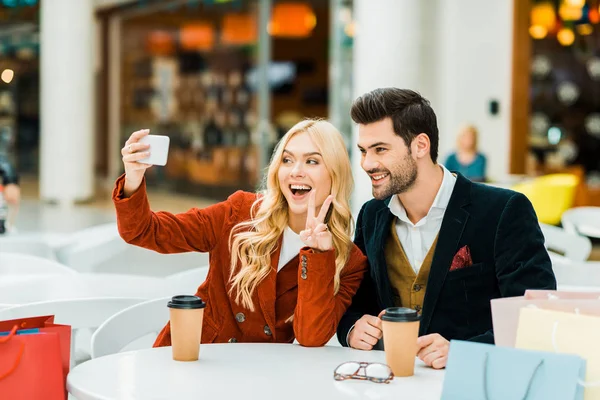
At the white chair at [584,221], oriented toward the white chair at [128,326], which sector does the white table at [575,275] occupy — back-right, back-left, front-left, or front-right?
front-left

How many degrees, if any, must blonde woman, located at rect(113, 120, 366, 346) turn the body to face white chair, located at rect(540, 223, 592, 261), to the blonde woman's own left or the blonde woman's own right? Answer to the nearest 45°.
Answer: approximately 180°

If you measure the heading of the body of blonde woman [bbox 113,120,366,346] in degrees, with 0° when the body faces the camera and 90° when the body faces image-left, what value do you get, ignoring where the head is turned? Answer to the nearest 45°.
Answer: approximately 45°

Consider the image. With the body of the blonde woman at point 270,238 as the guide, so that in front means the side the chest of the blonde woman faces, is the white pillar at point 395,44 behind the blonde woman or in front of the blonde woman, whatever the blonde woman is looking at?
behind

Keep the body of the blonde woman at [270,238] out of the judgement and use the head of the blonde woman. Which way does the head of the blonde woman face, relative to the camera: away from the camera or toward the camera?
toward the camera

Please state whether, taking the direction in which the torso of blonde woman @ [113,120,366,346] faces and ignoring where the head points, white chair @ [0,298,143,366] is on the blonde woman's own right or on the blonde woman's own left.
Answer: on the blonde woman's own right

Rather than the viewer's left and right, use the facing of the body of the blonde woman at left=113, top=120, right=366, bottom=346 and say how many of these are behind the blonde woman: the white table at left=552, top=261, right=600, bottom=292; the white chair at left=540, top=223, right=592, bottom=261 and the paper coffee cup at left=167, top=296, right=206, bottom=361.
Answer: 2

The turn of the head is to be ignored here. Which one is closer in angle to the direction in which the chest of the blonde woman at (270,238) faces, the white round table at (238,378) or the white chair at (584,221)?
the white round table

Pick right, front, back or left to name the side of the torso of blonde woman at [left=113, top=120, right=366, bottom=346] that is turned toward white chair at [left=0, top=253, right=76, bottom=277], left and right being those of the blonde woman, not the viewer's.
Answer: right

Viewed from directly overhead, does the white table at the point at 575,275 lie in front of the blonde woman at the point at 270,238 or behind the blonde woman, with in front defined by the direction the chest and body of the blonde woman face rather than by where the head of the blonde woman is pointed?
behind

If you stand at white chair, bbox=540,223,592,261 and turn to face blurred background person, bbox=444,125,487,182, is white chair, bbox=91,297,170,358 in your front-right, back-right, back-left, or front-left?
back-left

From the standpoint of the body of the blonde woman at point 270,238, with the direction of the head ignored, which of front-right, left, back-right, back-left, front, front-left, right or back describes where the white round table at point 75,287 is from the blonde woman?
right
